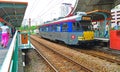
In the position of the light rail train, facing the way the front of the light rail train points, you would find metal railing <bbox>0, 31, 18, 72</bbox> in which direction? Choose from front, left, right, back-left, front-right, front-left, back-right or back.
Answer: front-right

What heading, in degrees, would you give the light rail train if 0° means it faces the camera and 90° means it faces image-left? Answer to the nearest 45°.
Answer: approximately 315°
